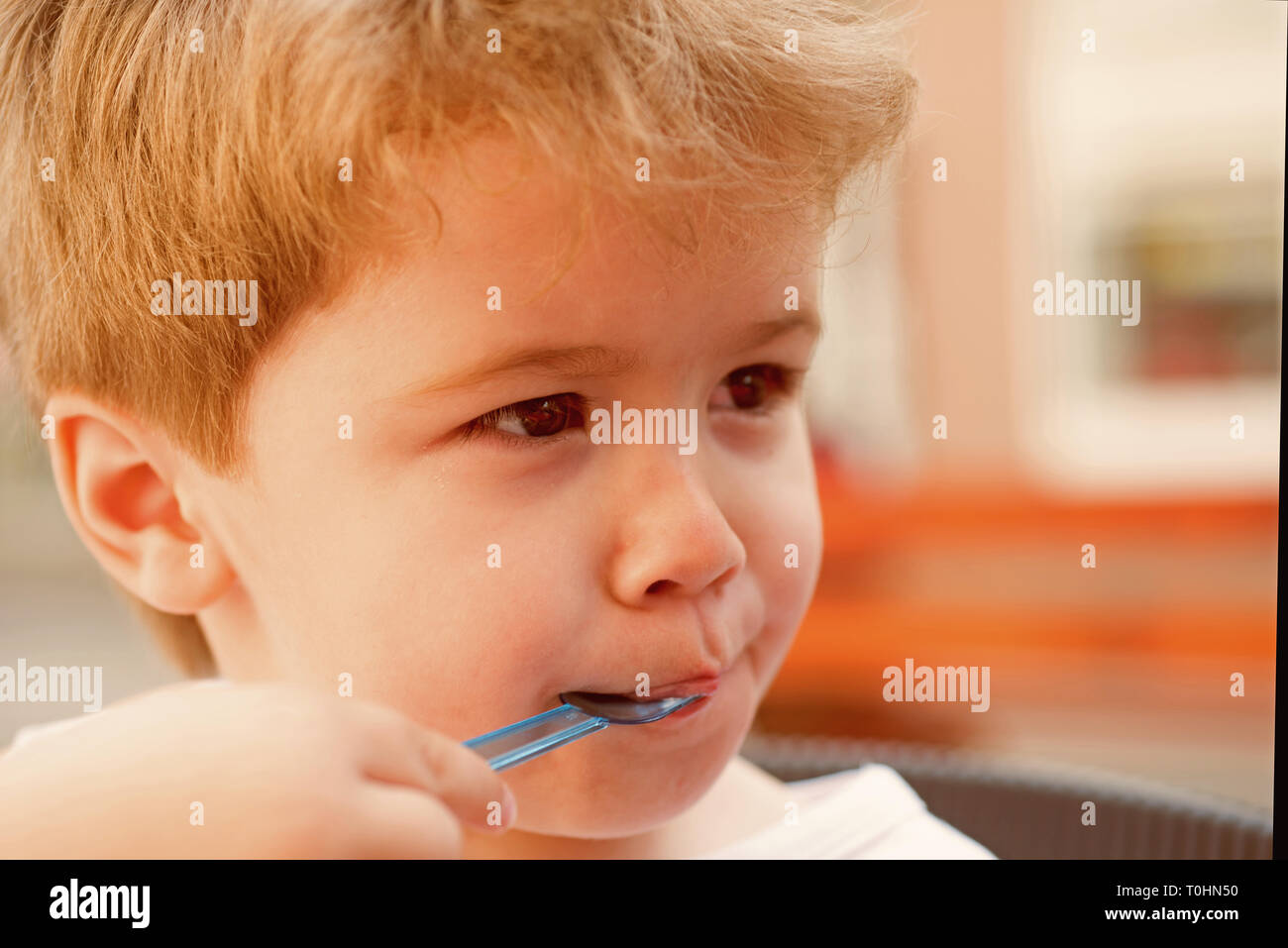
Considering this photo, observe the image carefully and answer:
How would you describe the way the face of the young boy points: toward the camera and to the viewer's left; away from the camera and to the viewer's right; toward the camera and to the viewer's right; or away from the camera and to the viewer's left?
toward the camera and to the viewer's right

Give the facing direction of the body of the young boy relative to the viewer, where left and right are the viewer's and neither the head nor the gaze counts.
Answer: facing the viewer and to the right of the viewer
